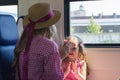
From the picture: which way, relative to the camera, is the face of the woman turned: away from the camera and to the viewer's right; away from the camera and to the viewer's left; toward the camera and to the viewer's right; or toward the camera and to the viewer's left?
away from the camera and to the viewer's right

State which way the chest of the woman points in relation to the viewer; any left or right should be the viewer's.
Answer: facing away from the viewer and to the right of the viewer

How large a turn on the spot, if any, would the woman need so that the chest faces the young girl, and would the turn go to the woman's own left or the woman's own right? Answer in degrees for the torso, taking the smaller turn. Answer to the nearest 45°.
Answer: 0° — they already face them

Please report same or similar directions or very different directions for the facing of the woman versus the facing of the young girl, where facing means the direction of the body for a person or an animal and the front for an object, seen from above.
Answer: very different directions
